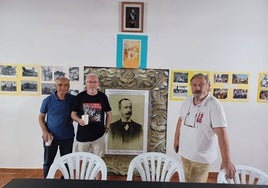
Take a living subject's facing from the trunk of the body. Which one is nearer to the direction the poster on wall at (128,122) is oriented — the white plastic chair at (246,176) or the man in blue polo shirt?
the white plastic chair

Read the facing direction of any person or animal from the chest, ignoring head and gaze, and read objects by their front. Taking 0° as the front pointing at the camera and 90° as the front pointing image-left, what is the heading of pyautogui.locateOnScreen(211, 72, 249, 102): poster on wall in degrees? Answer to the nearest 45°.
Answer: approximately 0°

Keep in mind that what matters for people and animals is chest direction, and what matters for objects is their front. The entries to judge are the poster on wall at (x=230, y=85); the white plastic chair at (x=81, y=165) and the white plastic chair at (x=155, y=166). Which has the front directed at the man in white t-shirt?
the poster on wall

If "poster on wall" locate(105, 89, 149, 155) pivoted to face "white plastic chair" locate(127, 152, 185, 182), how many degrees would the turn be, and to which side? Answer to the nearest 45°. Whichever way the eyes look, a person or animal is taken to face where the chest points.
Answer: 0° — it already faces it

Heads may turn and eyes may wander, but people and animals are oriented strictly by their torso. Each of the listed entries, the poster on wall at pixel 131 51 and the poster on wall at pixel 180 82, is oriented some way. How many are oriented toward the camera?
2
